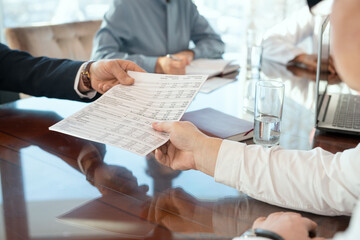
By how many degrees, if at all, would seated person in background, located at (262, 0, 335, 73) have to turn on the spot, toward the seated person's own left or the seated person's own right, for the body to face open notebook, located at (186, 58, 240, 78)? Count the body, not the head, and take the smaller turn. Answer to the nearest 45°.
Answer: approximately 45° to the seated person's own right

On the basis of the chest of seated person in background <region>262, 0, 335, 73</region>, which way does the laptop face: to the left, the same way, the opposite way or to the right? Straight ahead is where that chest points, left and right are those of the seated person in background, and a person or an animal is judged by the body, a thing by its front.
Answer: to the left

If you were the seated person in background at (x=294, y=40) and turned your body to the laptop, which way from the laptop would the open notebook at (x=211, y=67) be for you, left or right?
right

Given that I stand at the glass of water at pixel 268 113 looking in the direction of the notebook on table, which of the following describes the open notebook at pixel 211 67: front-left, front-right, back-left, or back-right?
front-right

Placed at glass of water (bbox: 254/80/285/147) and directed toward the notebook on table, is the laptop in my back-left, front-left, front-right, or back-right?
back-right

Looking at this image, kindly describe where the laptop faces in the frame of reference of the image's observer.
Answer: facing to the right of the viewer

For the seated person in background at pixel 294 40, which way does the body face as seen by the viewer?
toward the camera

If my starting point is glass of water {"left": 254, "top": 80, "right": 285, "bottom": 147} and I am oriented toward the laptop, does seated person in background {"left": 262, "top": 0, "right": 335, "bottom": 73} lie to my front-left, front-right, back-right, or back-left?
front-left

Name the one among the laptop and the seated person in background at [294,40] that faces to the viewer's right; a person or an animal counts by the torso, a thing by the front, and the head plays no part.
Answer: the laptop

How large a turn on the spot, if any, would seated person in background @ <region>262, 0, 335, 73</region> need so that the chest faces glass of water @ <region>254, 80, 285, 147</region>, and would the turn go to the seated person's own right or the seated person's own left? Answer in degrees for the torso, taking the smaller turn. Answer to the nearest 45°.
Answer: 0° — they already face it
